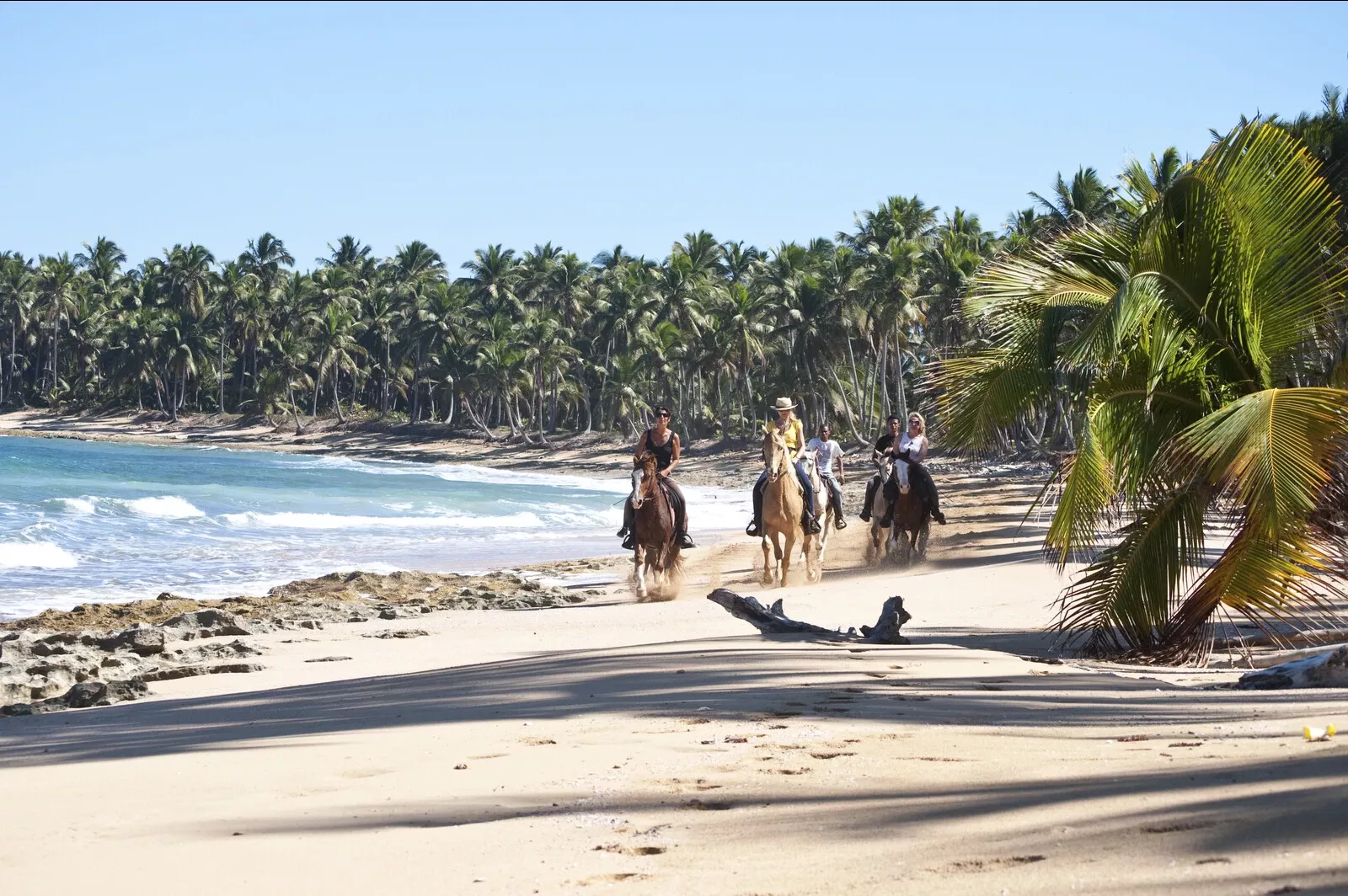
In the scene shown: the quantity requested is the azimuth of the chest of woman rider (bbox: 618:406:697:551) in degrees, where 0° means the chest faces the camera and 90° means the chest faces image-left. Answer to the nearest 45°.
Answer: approximately 0°

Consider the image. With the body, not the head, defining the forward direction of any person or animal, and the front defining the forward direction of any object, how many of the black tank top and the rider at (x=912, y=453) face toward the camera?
2

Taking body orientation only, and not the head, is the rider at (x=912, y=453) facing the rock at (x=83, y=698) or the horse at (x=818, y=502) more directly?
the rock

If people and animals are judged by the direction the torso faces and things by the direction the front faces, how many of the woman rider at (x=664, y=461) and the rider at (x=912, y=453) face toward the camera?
2

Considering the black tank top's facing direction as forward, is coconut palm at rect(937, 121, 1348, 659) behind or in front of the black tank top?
in front

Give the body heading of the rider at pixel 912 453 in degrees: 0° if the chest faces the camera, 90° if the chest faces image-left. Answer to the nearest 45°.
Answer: approximately 0°

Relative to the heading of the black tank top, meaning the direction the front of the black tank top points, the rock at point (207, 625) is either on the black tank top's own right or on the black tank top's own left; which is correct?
on the black tank top's own right

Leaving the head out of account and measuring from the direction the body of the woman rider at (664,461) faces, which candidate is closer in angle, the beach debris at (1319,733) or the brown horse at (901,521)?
the beach debris

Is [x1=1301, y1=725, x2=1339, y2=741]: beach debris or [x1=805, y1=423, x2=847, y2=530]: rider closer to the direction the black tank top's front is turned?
the beach debris
